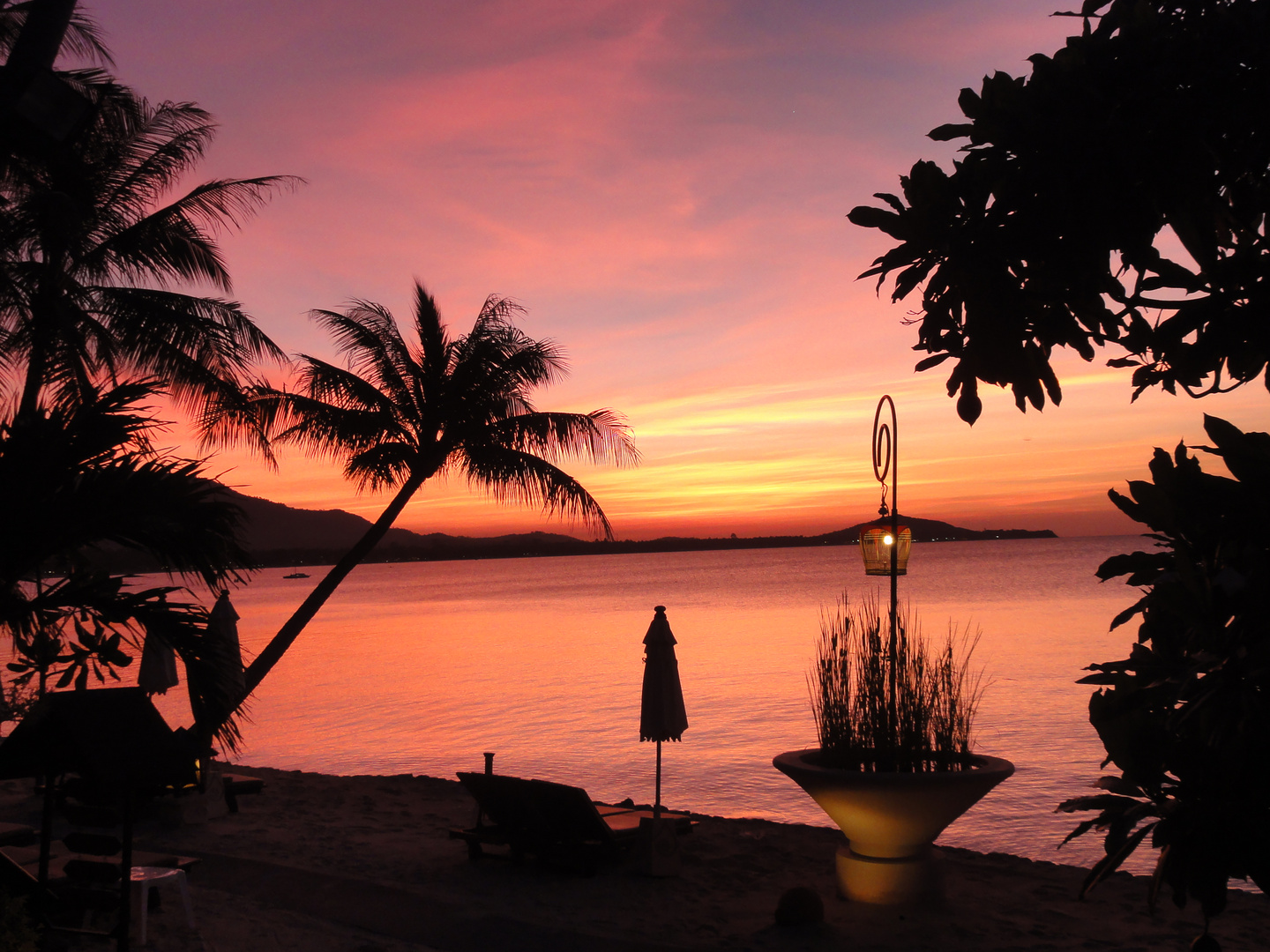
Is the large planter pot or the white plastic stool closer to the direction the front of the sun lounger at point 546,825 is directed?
the large planter pot

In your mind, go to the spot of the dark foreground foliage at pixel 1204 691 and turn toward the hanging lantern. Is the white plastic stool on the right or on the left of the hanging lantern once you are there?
left

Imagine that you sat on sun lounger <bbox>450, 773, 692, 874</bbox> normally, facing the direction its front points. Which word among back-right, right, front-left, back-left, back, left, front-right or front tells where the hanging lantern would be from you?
front-right

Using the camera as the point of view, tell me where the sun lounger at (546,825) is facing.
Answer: facing away from the viewer and to the right of the viewer

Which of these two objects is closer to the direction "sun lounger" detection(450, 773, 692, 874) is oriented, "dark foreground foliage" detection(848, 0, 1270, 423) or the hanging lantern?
the hanging lantern

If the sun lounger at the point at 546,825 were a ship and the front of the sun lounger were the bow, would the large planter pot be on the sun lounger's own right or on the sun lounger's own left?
on the sun lounger's own right

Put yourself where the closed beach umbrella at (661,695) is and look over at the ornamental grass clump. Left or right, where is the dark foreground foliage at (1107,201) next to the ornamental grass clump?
right

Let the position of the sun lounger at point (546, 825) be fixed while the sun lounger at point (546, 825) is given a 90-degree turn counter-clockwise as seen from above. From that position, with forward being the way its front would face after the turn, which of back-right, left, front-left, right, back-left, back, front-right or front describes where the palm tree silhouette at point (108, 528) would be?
left

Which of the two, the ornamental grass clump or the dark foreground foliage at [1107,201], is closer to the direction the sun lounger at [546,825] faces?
the ornamental grass clump

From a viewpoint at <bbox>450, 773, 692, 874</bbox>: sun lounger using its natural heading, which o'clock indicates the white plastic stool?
The white plastic stool is roughly at 6 o'clock from the sun lounger.

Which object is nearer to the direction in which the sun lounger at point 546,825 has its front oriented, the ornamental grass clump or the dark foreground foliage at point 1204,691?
the ornamental grass clump

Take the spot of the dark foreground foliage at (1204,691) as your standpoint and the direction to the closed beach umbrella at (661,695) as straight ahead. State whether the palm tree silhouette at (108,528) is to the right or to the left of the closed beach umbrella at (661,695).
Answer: left

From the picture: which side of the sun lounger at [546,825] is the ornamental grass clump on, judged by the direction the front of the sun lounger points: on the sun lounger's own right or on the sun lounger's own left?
on the sun lounger's own right

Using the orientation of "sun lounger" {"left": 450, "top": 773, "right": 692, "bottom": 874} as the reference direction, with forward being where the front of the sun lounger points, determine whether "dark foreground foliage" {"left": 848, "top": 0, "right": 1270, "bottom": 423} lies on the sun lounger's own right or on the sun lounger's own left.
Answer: on the sun lounger's own right
